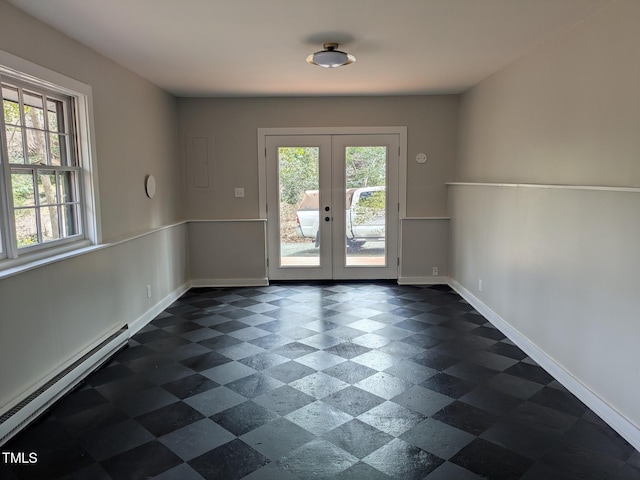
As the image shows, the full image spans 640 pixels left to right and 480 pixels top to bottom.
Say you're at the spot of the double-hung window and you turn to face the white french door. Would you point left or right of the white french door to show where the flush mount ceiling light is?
right

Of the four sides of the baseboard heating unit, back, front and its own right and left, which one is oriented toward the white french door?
left

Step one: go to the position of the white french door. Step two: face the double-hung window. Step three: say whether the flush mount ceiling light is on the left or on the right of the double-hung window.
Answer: left
